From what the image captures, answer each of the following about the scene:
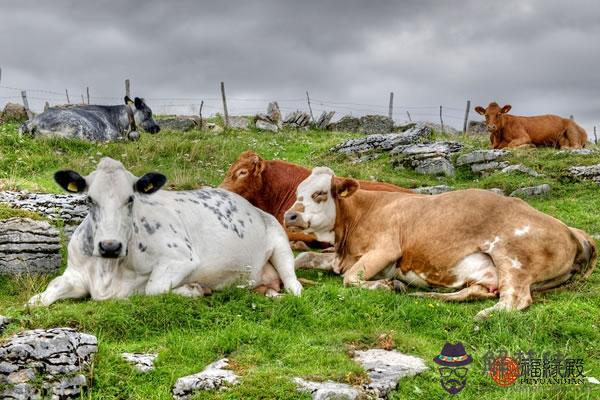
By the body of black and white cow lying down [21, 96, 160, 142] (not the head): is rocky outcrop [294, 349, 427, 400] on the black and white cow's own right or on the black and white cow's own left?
on the black and white cow's own right

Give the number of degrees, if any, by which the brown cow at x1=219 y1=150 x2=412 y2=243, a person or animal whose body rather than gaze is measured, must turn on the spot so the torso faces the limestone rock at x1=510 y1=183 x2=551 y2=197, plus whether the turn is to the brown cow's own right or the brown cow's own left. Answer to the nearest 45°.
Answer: approximately 135° to the brown cow's own right

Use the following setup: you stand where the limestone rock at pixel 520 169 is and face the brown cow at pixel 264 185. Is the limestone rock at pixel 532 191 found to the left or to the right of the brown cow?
left

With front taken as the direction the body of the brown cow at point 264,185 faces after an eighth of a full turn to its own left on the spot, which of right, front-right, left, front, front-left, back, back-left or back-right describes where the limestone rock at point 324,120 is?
back-right

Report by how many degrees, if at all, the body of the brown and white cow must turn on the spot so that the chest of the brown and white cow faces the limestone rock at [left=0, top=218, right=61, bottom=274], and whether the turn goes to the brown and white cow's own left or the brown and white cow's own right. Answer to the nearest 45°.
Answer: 0° — it already faces it

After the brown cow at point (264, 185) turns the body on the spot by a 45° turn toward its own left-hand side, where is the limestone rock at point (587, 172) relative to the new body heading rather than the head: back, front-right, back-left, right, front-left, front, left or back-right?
back

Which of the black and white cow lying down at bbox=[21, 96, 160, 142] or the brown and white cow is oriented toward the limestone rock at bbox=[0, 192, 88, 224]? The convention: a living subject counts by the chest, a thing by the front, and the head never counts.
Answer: the brown and white cow

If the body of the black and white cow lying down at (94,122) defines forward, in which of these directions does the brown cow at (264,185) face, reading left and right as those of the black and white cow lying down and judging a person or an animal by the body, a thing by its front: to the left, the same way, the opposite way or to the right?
the opposite way

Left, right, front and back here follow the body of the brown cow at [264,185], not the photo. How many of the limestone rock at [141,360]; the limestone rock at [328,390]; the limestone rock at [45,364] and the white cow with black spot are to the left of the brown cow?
4

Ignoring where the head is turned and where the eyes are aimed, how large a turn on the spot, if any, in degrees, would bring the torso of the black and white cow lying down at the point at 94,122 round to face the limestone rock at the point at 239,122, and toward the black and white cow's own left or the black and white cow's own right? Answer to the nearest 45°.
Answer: approximately 45° to the black and white cow's own left

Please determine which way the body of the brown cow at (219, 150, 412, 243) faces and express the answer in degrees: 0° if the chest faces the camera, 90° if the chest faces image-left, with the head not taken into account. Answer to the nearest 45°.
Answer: approximately 90°

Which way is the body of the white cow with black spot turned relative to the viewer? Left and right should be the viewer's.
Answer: facing the viewer and to the left of the viewer

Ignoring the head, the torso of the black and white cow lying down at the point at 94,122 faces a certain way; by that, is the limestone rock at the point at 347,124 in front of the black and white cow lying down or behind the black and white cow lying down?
in front

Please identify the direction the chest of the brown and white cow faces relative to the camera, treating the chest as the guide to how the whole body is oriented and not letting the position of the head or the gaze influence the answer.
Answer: to the viewer's left

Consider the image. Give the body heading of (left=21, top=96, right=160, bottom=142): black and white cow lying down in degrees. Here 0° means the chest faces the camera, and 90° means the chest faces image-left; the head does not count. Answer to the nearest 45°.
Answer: approximately 270°

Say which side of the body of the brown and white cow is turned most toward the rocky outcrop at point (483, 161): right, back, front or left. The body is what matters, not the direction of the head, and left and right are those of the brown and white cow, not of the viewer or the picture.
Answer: right
